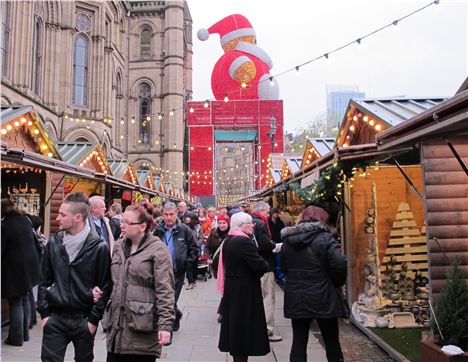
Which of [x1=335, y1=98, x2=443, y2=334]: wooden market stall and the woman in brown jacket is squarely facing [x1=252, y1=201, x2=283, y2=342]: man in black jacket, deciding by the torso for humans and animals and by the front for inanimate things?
the wooden market stall

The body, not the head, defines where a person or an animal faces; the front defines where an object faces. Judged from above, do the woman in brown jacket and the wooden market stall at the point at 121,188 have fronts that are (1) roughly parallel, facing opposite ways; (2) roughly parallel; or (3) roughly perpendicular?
roughly perpendicular

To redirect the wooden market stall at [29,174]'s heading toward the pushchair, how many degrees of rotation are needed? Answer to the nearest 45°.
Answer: approximately 45° to its left

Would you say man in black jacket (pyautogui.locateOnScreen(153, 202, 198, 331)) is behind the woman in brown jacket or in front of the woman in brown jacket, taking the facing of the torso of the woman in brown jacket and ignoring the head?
behind

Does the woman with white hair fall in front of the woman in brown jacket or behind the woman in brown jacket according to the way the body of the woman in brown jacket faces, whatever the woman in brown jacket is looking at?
behind

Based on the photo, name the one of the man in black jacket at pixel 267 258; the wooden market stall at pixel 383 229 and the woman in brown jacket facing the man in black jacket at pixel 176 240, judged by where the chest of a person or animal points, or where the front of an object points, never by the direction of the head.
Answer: the wooden market stall

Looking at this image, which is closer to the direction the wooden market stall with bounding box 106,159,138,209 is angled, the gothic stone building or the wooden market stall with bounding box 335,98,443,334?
the wooden market stall

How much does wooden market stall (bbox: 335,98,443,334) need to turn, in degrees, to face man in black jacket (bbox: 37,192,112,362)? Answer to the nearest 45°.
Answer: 0° — it already faces them

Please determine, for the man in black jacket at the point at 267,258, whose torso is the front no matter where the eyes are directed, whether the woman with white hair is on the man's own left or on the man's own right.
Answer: on the man's own right

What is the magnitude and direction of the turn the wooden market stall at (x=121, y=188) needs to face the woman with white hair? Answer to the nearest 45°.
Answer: approximately 45° to its right

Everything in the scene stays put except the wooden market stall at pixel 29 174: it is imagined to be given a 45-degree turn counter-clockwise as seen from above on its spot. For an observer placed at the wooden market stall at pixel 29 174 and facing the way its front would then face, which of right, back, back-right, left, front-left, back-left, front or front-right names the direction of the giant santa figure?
front-left

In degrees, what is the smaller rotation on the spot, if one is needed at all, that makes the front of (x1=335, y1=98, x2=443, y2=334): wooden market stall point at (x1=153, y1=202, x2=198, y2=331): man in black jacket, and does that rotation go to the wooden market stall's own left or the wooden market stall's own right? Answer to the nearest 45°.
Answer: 0° — it already faces them

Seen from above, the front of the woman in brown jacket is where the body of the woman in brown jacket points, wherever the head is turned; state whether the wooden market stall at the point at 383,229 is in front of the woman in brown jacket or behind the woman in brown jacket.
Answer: behind
